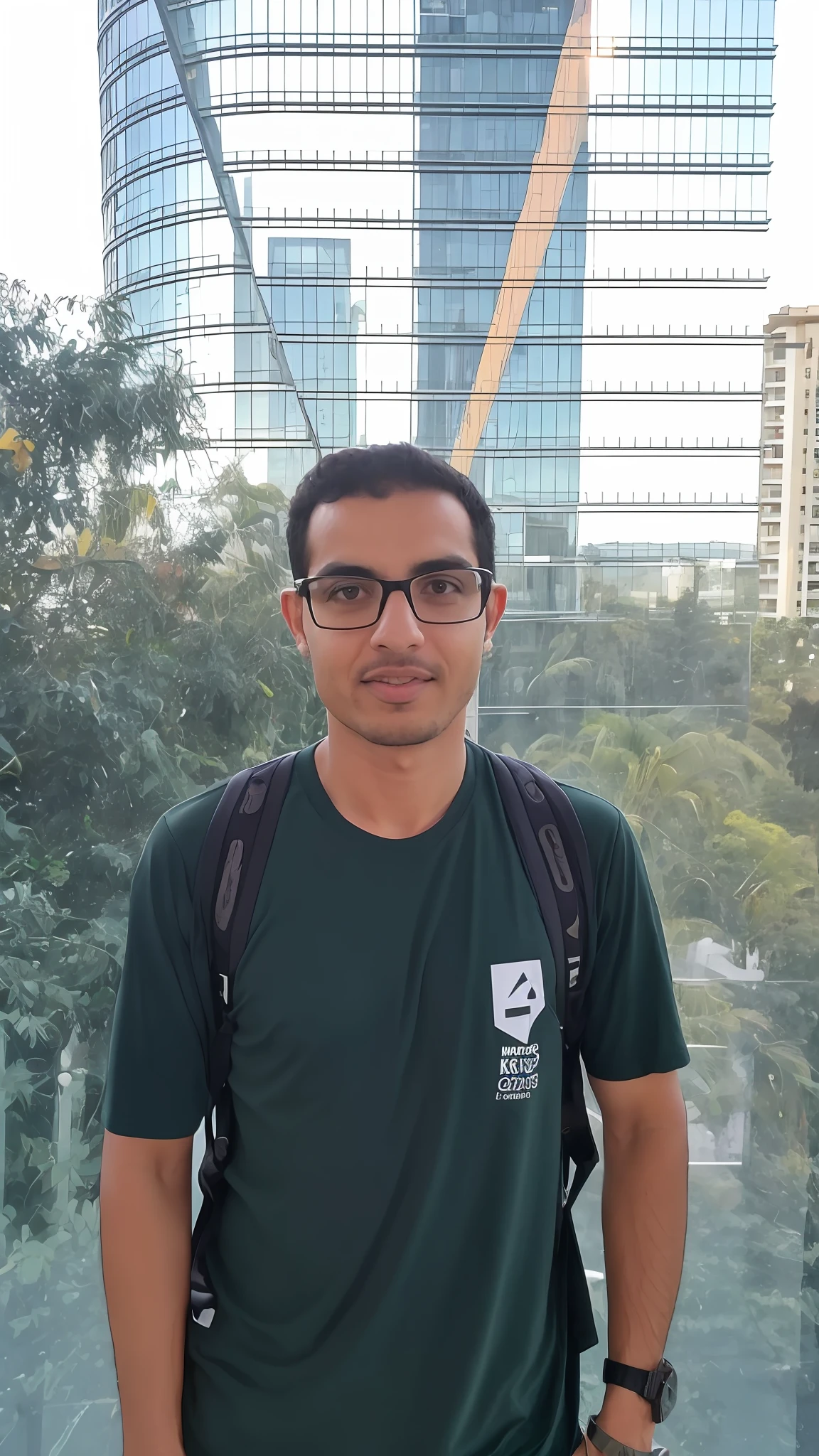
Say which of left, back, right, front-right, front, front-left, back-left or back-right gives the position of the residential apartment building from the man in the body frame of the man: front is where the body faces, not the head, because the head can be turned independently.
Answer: back-left

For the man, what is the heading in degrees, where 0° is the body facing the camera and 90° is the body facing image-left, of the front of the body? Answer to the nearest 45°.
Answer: approximately 0°
